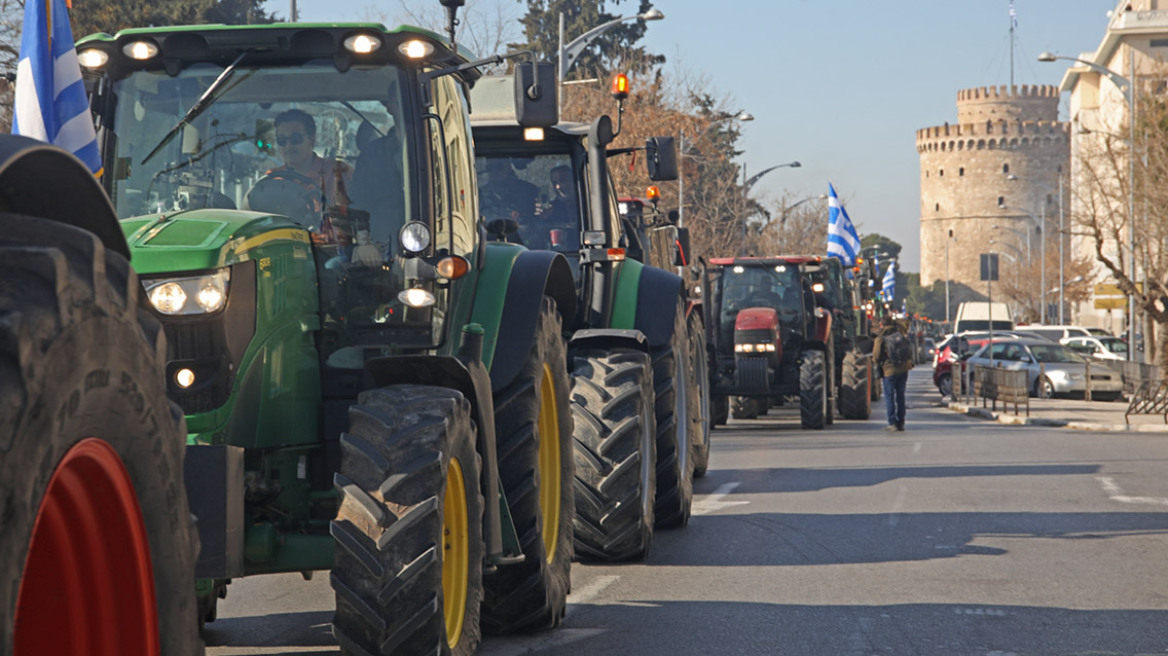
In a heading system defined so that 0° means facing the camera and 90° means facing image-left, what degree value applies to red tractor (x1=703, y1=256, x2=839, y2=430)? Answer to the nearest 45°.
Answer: approximately 0°

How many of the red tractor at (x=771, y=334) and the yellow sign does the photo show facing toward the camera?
2

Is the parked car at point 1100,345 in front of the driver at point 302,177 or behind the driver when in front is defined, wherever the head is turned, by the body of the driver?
behind

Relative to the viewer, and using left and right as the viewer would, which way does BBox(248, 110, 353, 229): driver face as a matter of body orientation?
facing the viewer and to the left of the viewer

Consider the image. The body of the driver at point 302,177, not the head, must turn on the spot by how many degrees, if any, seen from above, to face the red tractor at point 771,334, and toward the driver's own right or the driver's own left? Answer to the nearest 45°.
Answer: approximately 180°

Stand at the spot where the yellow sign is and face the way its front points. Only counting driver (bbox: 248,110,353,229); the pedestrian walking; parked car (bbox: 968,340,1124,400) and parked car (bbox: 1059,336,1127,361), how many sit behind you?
0

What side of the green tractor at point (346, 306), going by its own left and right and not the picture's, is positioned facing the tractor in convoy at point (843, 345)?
back

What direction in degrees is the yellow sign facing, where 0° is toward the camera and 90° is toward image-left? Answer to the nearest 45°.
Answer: approximately 0°

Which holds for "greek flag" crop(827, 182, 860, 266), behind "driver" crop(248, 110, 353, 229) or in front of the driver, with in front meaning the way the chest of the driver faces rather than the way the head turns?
behind

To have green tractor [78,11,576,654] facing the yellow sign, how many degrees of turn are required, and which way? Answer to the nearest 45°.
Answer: approximately 180°
